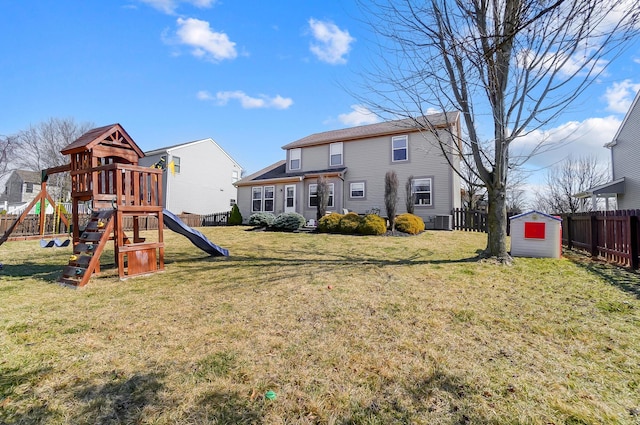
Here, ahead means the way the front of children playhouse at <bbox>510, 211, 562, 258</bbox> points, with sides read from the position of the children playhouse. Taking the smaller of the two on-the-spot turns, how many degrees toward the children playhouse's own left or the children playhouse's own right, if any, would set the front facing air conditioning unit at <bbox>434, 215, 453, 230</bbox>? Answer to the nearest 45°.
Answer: approximately 135° to the children playhouse's own right

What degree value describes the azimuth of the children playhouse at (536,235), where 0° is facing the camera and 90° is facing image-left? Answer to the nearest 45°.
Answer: approximately 0°

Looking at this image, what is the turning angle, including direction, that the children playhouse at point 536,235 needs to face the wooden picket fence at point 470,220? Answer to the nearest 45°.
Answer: approximately 180°

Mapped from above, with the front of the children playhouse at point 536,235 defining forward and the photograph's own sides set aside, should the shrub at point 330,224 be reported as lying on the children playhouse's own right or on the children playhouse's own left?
on the children playhouse's own right

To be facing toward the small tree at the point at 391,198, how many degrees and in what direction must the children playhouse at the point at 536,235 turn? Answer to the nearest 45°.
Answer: approximately 135° to its right

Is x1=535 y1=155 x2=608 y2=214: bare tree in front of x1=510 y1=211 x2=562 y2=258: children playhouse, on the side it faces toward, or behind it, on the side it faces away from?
behind
